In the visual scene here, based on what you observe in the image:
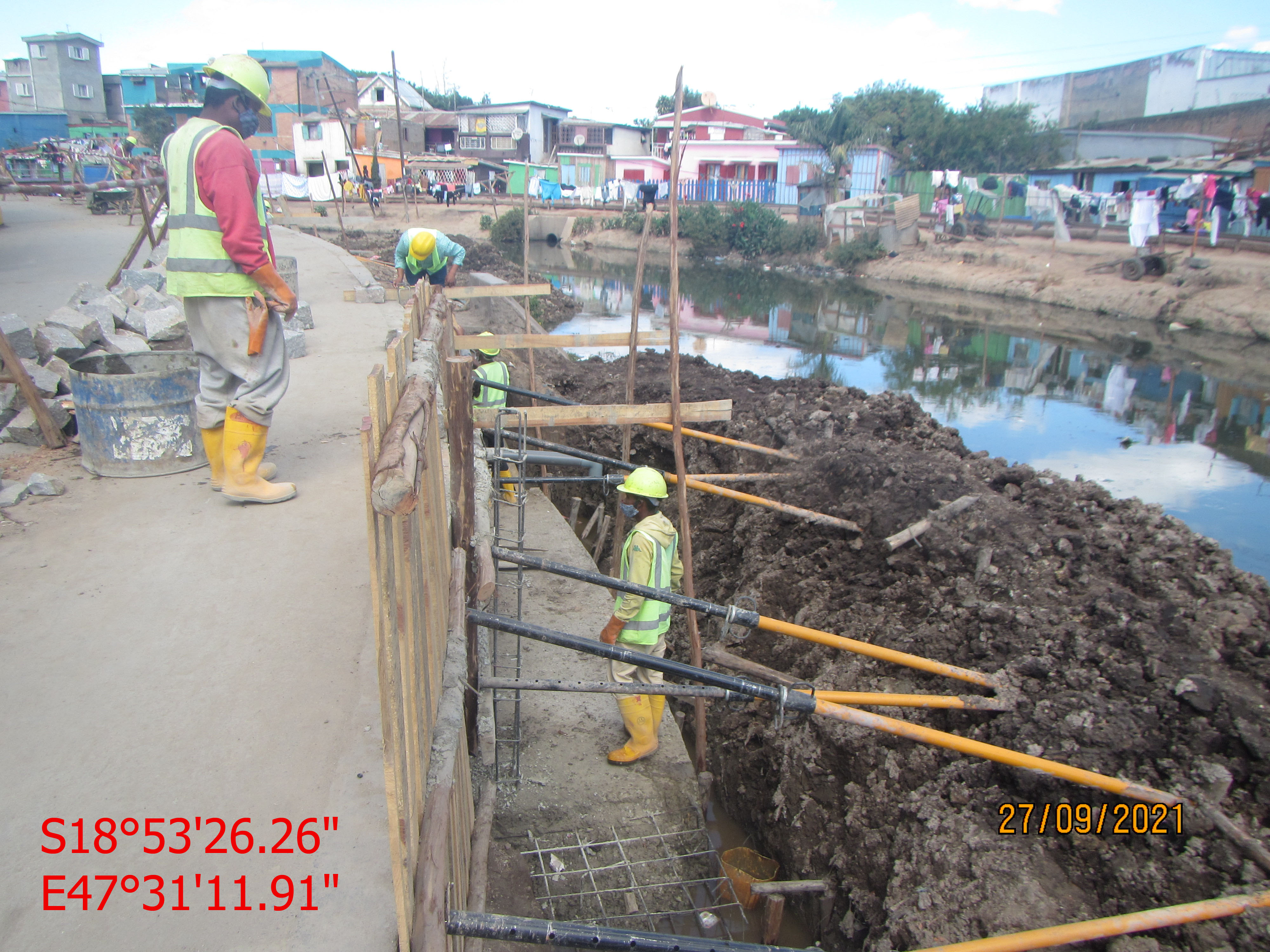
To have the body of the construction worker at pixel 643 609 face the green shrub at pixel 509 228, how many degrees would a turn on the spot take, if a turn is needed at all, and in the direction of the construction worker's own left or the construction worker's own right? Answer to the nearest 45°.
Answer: approximately 90° to the construction worker's own right

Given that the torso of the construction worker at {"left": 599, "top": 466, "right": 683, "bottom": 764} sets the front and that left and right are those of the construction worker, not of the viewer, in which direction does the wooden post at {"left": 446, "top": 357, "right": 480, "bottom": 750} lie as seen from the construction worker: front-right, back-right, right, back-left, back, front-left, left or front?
front-left

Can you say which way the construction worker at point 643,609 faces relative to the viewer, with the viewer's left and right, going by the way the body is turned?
facing to the left of the viewer

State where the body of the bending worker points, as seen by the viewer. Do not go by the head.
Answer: toward the camera

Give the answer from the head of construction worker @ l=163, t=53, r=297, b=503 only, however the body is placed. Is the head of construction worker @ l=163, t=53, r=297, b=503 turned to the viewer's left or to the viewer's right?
to the viewer's right

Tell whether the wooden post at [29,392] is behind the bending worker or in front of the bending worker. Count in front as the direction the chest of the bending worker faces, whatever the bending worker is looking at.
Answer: in front

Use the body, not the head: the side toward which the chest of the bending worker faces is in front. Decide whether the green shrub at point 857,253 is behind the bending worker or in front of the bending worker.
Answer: behind

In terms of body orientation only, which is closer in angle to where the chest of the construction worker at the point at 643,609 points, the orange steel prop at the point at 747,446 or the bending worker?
the bending worker

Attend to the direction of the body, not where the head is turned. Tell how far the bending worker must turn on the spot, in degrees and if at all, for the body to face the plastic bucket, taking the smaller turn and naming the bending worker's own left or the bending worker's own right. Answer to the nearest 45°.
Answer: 0° — they already face it

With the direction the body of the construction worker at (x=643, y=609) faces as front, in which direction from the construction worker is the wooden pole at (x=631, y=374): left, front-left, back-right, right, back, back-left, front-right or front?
right

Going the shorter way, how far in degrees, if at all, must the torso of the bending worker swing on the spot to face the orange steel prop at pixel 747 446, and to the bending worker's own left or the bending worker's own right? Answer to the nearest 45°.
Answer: approximately 45° to the bending worker's own left

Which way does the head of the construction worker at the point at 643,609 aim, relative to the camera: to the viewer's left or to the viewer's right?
to the viewer's left

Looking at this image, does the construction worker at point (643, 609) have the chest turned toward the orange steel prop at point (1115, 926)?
no
